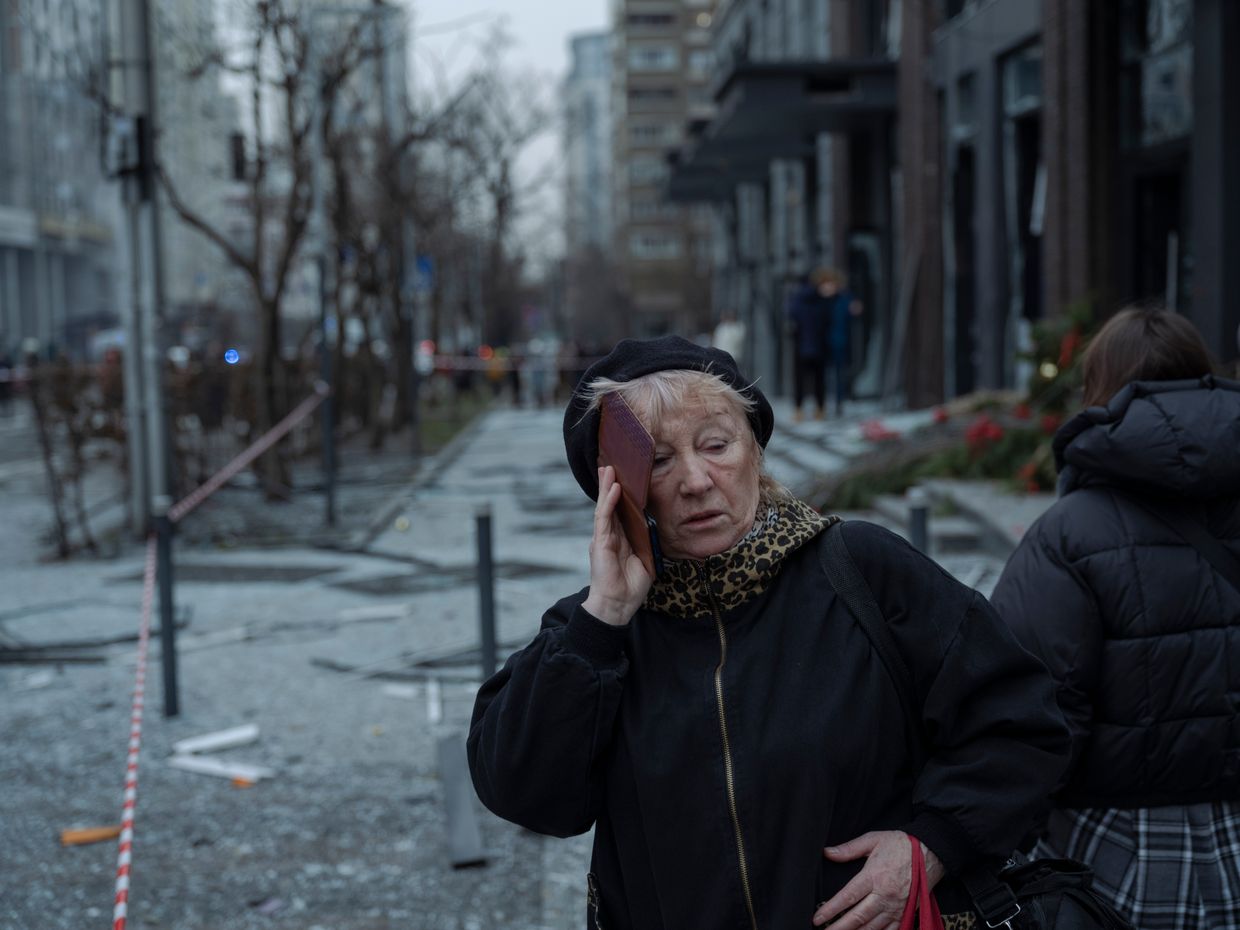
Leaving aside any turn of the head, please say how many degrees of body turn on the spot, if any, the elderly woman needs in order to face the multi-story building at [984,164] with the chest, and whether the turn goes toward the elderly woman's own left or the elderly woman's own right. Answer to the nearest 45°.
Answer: approximately 180°

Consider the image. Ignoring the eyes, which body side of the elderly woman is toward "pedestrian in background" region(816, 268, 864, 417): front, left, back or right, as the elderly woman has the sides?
back

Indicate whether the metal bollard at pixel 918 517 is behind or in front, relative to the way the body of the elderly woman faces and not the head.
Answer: behind

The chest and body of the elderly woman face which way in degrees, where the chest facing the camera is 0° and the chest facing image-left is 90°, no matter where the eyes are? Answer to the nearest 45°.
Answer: approximately 0°

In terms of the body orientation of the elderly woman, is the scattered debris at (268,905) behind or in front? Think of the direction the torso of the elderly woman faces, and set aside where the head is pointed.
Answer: behind

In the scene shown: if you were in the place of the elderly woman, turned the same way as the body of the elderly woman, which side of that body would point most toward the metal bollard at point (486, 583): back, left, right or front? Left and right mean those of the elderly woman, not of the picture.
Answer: back

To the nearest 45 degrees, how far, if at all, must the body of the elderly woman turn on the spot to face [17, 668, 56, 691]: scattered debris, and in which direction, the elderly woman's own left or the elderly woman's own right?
approximately 135° to the elderly woman's own right

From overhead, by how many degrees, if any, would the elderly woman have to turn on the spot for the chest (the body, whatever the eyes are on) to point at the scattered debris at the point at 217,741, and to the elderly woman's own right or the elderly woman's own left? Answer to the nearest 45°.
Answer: approximately 135° to the elderly woman's own right

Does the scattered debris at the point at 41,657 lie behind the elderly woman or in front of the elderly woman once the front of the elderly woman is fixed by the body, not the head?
behind

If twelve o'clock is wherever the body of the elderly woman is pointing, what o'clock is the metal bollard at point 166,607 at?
The metal bollard is roughly at 5 o'clock from the elderly woman.
